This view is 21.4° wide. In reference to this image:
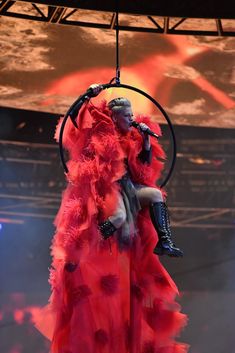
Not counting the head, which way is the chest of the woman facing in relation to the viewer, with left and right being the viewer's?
facing the viewer and to the right of the viewer

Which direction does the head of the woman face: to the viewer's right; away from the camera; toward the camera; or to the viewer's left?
to the viewer's right
